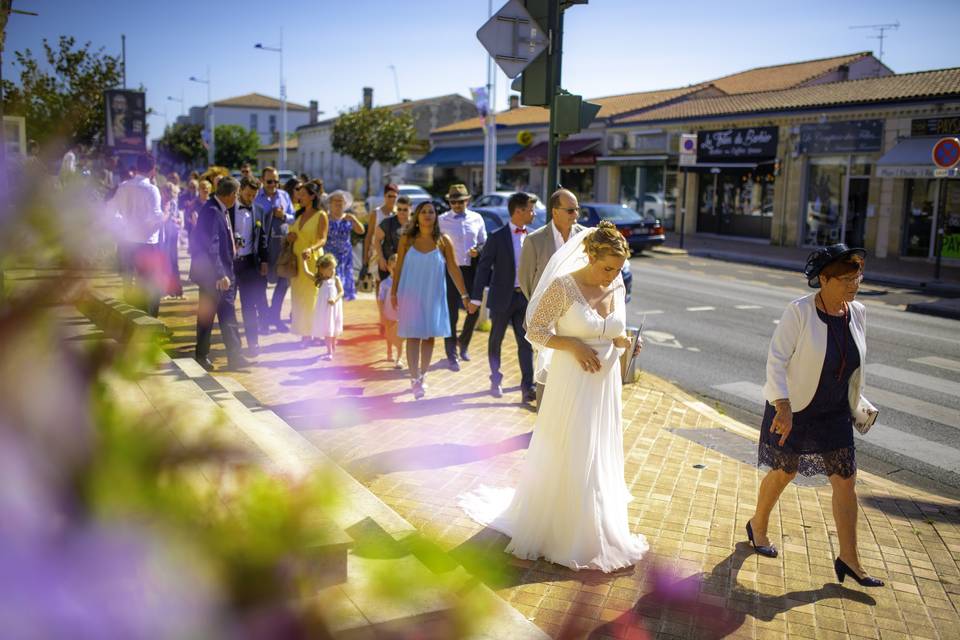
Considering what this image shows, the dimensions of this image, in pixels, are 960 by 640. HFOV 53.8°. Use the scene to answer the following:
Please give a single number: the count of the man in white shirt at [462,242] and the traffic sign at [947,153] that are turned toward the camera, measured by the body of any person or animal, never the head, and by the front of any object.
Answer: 2

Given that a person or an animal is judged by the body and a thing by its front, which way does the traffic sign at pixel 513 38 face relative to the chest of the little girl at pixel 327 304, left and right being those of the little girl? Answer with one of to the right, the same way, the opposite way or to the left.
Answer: the opposite way

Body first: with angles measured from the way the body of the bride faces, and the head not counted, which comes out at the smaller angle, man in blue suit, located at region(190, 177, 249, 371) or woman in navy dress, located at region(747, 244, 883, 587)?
the woman in navy dress

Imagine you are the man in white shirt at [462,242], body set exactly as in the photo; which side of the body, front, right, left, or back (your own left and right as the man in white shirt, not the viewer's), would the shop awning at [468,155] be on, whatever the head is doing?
back

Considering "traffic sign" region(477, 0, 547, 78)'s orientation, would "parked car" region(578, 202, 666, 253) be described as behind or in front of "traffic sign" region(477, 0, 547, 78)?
in front

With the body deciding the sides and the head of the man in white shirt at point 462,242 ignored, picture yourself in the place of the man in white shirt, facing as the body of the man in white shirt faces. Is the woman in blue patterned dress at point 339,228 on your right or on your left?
on your right

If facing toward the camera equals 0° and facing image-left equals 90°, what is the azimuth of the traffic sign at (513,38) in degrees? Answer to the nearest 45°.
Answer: approximately 180°

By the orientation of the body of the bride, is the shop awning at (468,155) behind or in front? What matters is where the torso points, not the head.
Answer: behind
